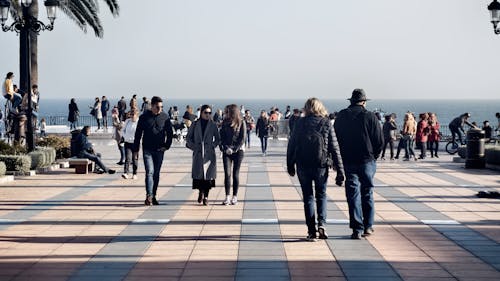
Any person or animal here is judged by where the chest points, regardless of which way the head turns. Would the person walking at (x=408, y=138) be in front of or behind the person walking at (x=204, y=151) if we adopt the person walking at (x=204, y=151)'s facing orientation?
behind

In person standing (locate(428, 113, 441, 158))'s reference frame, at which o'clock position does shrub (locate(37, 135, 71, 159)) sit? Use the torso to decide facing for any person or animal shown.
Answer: The shrub is roughly at 2 o'clock from the person standing.

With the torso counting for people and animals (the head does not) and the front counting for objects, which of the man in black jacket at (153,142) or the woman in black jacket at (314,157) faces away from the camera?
the woman in black jacket at (314,157)

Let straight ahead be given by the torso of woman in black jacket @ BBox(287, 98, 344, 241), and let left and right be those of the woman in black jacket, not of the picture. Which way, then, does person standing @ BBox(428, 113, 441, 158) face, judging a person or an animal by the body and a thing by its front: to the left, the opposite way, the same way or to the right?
the opposite way

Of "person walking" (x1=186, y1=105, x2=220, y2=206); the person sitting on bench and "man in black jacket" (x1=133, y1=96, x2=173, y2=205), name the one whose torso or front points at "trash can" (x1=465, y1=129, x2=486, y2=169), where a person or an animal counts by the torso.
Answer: the person sitting on bench

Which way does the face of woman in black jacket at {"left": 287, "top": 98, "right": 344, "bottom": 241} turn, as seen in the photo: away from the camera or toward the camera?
away from the camera

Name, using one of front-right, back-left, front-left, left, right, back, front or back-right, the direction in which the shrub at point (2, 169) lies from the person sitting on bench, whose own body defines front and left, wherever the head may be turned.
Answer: back-right

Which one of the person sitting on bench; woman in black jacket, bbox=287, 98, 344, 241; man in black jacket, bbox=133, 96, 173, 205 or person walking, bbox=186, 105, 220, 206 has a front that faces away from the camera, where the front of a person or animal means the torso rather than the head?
woman in black jacket, bbox=287, 98, 344, 241

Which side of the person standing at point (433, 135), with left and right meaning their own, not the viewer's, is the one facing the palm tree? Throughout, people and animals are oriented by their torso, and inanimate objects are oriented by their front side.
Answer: right

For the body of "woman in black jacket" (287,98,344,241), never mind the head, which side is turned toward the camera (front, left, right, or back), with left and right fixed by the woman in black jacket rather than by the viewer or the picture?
back

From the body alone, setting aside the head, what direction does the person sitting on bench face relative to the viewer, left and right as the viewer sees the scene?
facing to the right of the viewer
